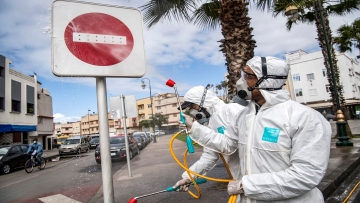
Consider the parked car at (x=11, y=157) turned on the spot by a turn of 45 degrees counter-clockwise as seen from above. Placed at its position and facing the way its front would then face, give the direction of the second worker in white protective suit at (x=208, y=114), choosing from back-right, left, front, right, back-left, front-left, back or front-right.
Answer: front

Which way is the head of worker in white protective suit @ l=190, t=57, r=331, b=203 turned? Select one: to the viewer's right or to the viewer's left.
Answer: to the viewer's left

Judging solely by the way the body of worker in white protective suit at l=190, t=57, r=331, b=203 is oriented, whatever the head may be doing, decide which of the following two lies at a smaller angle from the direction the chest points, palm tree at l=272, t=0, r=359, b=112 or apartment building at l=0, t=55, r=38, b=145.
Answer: the apartment building

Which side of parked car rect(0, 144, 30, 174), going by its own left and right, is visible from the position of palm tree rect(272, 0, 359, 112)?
left

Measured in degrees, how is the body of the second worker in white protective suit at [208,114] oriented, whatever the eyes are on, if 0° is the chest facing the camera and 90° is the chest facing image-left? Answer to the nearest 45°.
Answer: approximately 45°

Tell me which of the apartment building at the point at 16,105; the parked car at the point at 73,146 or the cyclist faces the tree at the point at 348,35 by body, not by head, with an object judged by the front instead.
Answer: the apartment building

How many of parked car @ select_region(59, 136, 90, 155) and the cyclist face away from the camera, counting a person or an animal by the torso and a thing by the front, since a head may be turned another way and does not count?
0

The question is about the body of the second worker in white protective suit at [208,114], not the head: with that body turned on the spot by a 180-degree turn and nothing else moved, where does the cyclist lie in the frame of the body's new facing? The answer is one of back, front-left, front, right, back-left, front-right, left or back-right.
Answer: left

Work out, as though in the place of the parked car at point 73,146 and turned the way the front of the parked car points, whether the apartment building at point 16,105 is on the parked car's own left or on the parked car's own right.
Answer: on the parked car's own right

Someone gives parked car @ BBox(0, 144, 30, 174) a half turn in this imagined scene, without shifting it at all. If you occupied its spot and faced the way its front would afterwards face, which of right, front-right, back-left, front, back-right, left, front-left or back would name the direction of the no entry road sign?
back-right

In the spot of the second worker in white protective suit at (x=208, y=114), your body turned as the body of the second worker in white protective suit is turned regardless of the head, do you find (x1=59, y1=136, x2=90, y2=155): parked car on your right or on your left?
on your right

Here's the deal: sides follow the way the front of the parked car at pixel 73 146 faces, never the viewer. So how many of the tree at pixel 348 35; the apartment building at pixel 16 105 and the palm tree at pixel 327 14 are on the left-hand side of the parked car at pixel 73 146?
2
